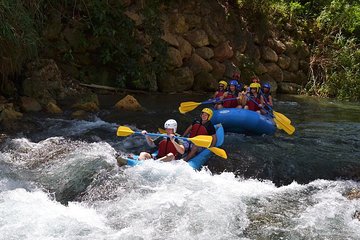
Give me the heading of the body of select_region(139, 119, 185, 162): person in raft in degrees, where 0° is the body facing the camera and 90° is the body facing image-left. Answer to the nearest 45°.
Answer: approximately 45°

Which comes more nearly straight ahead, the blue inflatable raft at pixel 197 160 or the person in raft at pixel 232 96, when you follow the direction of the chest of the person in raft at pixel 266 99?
the blue inflatable raft

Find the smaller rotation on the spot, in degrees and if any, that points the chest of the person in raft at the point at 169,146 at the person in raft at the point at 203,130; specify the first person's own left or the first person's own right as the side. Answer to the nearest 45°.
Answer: approximately 180°

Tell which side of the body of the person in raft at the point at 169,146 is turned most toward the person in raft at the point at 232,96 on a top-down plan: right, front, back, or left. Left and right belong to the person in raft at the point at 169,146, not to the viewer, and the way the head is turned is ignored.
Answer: back

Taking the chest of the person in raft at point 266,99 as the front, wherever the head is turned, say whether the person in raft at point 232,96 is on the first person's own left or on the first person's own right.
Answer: on the first person's own right

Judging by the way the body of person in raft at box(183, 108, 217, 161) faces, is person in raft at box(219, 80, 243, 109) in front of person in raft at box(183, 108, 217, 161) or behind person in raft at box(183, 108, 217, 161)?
behind

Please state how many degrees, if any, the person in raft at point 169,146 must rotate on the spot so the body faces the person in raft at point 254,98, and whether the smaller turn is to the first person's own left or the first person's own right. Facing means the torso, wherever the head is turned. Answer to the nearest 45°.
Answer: approximately 180°

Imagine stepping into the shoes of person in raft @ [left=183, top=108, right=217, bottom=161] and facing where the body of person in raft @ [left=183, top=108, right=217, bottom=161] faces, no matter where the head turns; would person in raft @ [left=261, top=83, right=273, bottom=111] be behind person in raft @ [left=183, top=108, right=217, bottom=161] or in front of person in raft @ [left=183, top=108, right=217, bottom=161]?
behind

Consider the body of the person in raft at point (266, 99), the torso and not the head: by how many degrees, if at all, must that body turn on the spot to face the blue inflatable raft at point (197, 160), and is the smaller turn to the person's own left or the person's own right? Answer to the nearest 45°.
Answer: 0° — they already face it
